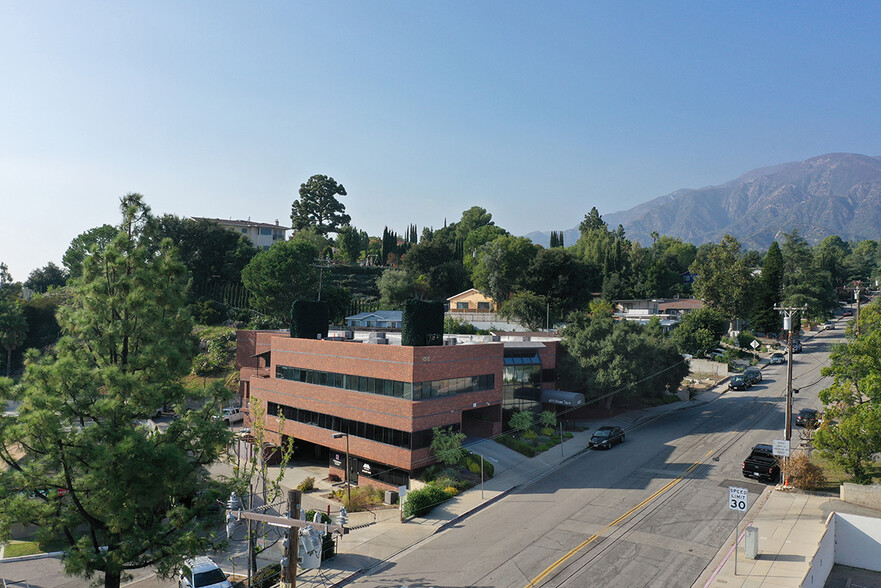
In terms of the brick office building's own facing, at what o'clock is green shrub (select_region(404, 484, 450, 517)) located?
The green shrub is roughly at 1 o'clock from the brick office building.

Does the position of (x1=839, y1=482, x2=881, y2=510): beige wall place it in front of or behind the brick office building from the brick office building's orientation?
in front

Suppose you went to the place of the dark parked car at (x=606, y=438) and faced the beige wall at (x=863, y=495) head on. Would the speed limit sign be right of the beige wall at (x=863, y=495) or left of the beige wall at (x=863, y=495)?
right

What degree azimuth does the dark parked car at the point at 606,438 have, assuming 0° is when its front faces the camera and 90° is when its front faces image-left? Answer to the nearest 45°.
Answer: approximately 45°

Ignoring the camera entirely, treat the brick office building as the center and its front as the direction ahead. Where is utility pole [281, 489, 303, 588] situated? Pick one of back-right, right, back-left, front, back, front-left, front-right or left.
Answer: front-right

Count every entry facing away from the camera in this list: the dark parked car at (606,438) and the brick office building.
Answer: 0

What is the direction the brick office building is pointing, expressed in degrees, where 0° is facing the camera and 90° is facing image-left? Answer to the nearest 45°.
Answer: approximately 315°

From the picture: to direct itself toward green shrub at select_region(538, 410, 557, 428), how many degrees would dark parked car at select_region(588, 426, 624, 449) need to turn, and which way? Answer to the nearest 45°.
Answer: approximately 90° to its right

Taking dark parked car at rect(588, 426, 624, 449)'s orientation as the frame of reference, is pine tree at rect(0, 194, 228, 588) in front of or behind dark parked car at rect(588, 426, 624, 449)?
in front

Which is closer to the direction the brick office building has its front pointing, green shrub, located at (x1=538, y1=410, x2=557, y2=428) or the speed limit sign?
the speed limit sign
